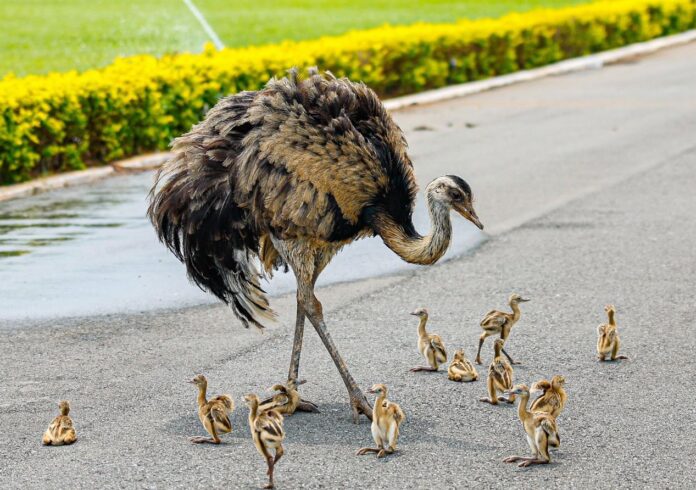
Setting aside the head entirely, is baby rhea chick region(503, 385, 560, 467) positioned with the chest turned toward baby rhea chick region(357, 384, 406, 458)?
yes

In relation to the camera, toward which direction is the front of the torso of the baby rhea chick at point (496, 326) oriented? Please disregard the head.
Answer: to the viewer's right

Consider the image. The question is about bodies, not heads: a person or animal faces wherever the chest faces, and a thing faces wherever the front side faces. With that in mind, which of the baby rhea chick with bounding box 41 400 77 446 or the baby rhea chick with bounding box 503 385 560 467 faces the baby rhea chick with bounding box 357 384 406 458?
the baby rhea chick with bounding box 503 385 560 467

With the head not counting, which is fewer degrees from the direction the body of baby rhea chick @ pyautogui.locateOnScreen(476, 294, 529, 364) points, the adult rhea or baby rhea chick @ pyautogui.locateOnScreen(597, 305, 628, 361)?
the baby rhea chick

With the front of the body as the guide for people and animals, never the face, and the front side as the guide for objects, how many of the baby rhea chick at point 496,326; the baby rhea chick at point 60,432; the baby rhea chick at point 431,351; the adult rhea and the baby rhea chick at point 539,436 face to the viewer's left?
2

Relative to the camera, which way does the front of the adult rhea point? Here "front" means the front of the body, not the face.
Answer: to the viewer's right

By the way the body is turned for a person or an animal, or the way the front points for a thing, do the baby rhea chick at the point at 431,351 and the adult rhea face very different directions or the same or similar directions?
very different directions

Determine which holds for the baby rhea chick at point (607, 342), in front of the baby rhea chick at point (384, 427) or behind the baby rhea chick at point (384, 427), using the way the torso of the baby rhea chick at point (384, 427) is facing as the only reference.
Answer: behind

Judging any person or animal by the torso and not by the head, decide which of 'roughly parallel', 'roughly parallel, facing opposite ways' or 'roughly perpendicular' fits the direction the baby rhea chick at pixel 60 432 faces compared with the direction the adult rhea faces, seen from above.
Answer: roughly perpendicular

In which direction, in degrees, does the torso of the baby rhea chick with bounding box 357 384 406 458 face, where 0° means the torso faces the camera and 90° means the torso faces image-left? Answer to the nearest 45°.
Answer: approximately 45°

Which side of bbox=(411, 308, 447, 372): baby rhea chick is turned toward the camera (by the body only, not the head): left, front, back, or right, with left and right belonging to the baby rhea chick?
left

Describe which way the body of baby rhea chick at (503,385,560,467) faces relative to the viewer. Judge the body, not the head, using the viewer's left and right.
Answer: facing to the left of the viewer
